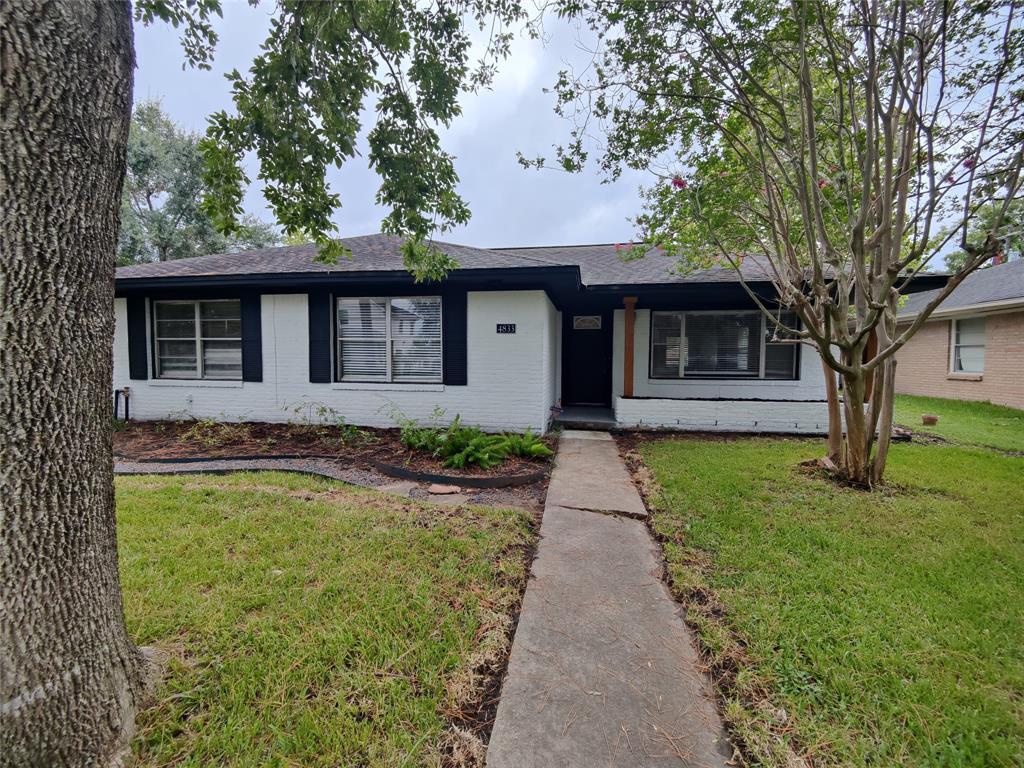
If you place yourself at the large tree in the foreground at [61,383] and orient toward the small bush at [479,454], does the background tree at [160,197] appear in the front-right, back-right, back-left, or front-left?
front-left

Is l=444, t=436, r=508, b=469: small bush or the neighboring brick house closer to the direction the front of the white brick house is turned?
the small bush

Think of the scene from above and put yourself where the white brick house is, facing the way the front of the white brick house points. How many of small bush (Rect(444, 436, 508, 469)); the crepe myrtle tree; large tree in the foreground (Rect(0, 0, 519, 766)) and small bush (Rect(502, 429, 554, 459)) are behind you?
0

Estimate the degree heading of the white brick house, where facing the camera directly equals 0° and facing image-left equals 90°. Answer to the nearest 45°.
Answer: approximately 0°

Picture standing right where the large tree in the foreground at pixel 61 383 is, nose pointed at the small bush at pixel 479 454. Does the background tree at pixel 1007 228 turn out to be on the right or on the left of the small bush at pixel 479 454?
right

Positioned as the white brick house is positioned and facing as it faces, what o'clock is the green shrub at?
The green shrub is roughly at 11 o'clock from the white brick house.

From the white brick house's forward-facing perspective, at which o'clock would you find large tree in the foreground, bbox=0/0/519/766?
The large tree in the foreground is roughly at 12 o'clock from the white brick house.

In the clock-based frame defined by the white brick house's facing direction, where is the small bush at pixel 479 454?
The small bush is roughly at 11 o'clock from the white brick house.

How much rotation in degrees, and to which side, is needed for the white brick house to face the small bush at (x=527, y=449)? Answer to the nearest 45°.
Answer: approximately 45° to its left

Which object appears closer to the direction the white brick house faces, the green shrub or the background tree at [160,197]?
the green shrub

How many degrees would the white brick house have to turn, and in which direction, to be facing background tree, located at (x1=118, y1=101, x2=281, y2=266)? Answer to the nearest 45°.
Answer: approximately 135° to its right
